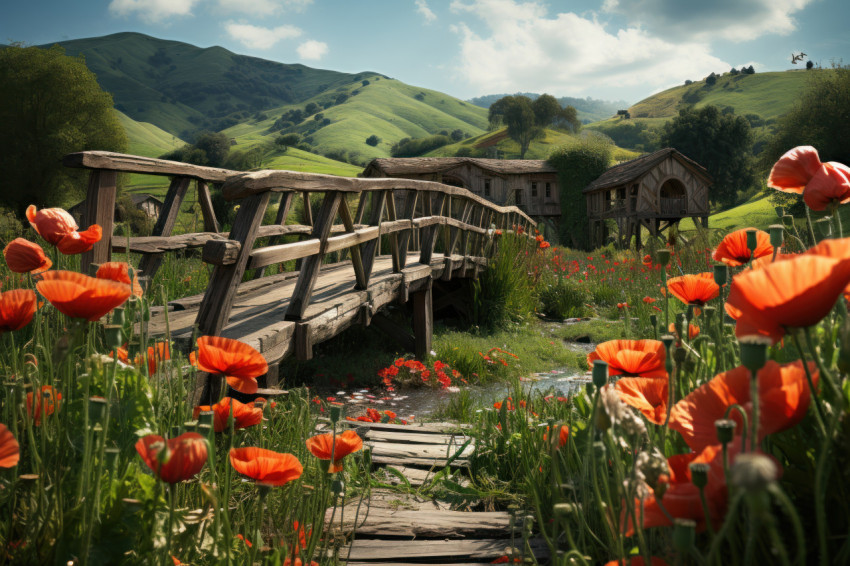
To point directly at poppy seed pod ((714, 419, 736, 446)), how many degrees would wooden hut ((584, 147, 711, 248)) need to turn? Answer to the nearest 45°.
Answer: approximately 45° to its right

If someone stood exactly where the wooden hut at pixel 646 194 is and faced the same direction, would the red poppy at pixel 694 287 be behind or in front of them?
in front

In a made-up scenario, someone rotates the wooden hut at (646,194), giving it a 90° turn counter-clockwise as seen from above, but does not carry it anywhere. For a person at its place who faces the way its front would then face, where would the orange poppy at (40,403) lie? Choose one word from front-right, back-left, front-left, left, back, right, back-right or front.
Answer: back-right

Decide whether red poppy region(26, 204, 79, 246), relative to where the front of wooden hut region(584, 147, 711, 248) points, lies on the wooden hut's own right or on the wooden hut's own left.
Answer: on the wooden hut's own right

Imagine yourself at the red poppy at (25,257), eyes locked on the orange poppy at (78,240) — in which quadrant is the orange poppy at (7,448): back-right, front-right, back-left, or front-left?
back-right

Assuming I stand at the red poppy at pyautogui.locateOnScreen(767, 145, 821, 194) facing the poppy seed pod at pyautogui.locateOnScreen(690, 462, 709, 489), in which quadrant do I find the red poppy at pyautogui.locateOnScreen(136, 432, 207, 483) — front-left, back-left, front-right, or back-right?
front-right

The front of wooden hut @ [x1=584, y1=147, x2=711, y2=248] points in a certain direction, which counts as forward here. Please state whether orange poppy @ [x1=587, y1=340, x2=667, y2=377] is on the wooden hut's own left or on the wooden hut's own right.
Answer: on the wooden hut's own right

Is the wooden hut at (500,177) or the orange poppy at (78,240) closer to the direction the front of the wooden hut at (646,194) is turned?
the orange poppy

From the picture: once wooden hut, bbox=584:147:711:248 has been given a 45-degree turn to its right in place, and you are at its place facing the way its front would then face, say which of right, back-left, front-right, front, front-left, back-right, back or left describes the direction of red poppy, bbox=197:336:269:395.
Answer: front

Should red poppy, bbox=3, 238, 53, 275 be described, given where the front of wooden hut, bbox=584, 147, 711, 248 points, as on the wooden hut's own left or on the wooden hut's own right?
on the wooden hut's own right

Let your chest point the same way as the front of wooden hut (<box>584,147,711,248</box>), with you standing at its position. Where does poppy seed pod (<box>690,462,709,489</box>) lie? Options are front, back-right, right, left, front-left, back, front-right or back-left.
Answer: front-right

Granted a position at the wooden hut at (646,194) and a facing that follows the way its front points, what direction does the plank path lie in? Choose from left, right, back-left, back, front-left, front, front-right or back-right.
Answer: front-right
